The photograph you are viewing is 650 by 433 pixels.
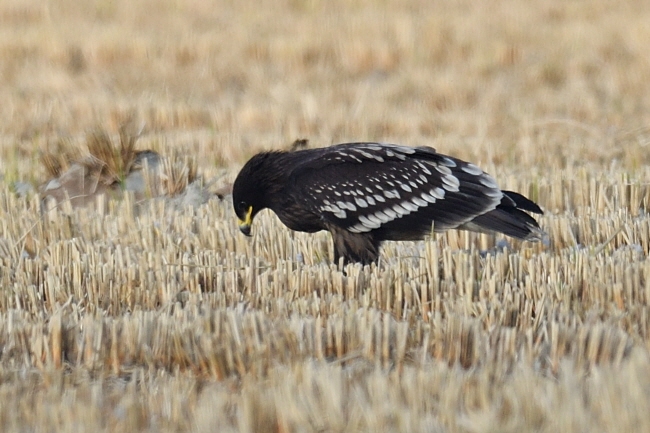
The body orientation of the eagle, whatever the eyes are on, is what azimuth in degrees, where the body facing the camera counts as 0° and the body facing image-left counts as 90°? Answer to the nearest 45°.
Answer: approximately 90°
